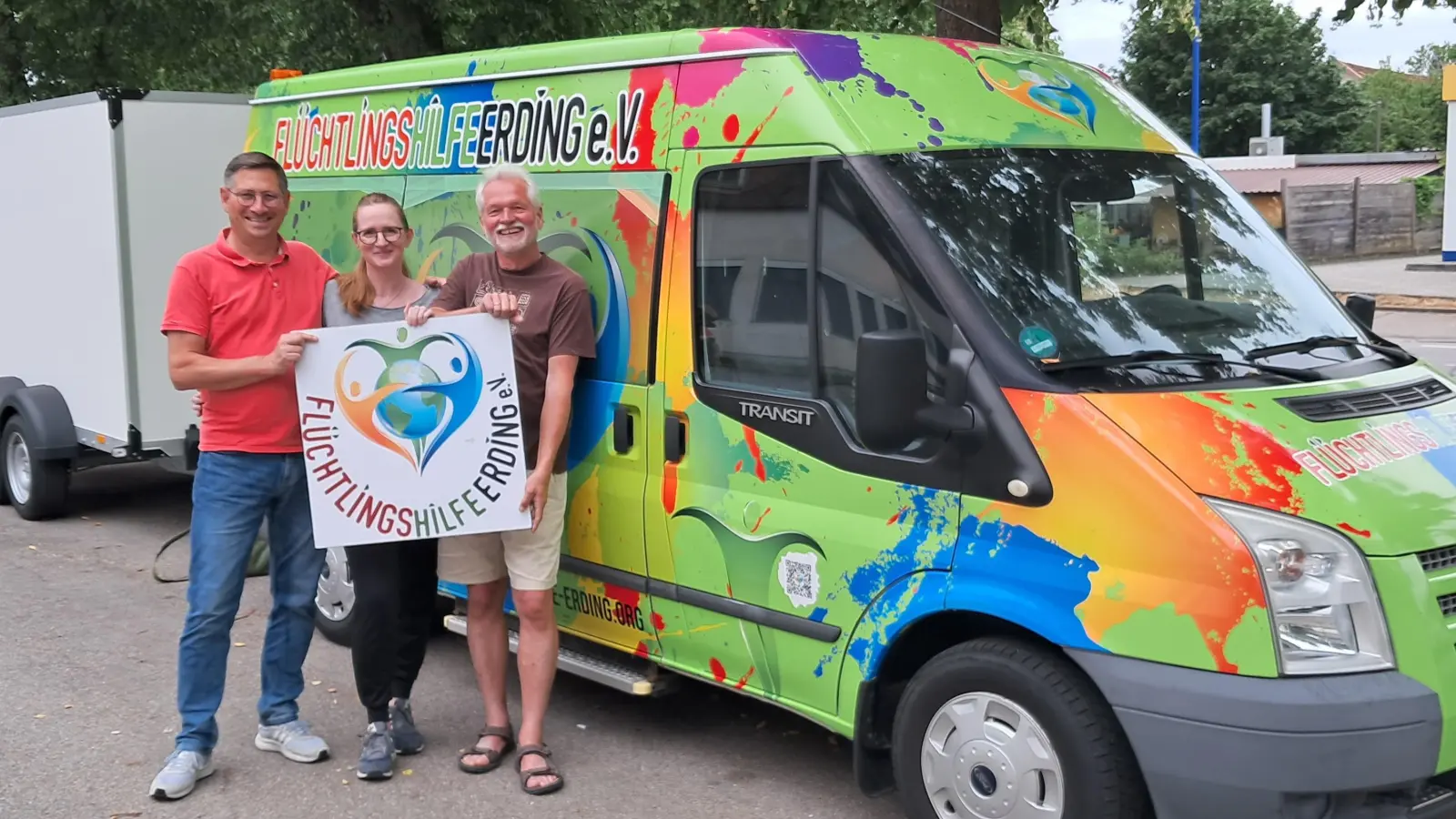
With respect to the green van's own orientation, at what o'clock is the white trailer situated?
The white trailer is roughly at 6 o'clock from the green van.

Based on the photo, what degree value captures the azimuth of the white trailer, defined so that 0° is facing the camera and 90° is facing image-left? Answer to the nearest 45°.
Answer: approximately 315°

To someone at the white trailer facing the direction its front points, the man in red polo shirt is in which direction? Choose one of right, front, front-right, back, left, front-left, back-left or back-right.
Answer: front-right

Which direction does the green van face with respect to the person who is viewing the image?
facing the viewer and to the right of the viewer

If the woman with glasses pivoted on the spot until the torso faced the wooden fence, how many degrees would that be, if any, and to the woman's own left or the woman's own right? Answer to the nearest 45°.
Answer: approximately 135° to the woman's own left

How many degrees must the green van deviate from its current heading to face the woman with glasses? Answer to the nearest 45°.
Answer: approximately 135° to its right

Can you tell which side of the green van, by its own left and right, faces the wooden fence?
left

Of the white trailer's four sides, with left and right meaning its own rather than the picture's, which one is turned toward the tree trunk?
front

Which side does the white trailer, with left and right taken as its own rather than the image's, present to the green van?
front

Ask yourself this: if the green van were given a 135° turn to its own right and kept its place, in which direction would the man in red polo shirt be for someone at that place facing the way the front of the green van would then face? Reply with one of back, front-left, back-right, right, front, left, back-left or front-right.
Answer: front
